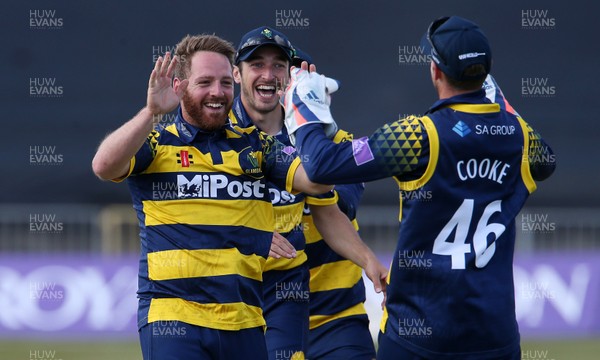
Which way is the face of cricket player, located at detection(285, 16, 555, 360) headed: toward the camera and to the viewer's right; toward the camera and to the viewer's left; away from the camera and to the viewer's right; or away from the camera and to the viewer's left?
away from the camera and to the viewer's left

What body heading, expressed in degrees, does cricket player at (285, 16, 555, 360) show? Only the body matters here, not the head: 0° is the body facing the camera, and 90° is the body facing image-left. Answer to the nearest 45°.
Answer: approximately 135°
